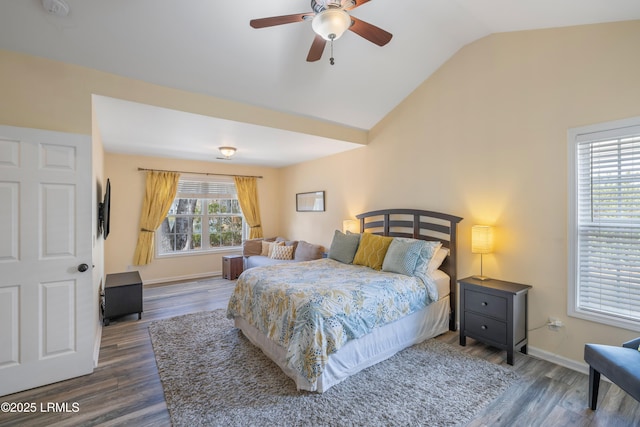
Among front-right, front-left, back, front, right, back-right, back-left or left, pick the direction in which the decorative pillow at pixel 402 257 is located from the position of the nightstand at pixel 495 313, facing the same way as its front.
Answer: front-right

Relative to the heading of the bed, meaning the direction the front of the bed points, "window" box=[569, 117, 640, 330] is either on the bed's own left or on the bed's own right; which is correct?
on the bed's own left

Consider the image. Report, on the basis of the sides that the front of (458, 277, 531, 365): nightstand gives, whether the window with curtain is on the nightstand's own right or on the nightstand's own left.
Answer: on the nightstand's own right

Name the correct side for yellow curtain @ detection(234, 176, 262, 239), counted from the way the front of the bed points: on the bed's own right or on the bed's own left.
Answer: on the bed's own right

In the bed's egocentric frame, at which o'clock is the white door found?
The white door is roughly at 1 o'clock from the bed.
